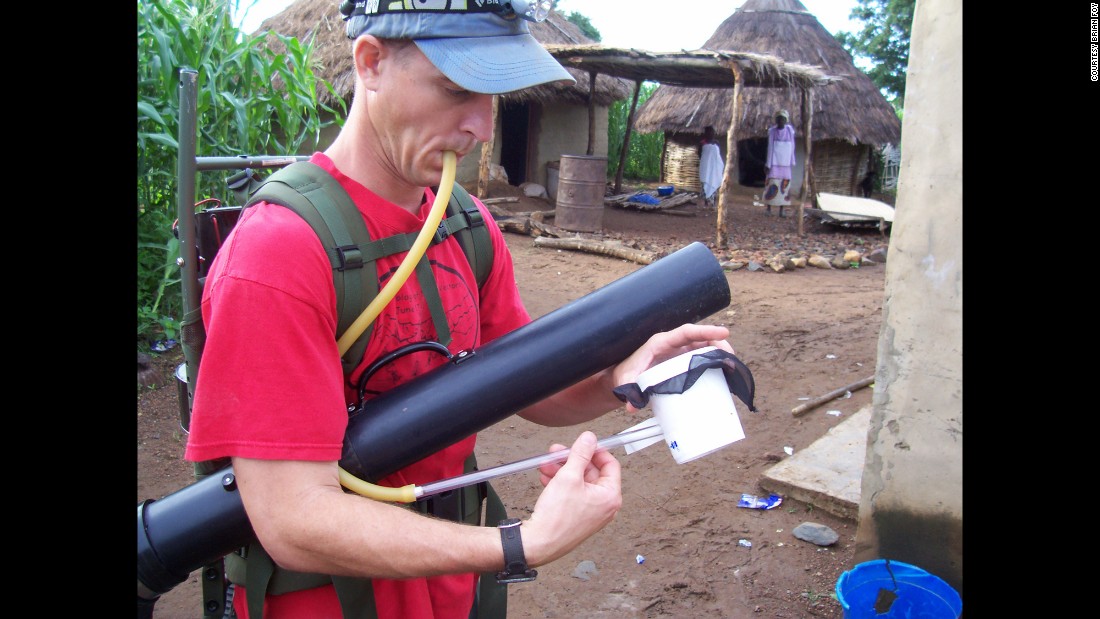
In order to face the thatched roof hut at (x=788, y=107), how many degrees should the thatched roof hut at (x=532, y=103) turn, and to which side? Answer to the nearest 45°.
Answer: approximately 90° to its left

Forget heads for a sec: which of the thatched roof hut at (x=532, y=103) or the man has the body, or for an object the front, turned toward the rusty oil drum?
the thatched roof hut

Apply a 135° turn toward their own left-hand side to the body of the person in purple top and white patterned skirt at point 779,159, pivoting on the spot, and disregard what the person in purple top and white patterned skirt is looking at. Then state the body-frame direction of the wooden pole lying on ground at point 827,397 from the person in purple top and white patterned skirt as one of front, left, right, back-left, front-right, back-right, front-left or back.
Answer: back-right

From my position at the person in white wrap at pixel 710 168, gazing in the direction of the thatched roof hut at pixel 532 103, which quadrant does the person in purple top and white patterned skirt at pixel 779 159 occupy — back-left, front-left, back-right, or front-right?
back-left

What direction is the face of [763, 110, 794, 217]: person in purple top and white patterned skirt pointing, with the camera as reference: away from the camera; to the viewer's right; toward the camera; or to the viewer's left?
toward the camera

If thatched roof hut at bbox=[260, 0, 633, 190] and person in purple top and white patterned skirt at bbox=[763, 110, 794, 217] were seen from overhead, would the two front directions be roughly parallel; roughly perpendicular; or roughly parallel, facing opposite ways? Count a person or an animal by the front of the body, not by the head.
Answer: roughly parallel

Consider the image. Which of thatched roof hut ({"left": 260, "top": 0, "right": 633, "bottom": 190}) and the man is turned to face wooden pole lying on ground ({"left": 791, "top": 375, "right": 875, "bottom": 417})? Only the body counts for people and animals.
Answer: the thatched roof hut

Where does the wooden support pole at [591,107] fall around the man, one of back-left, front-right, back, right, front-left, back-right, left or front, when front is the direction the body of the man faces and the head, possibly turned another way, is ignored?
back-left

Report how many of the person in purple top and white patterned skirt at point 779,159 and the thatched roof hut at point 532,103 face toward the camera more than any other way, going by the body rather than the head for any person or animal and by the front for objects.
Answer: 2

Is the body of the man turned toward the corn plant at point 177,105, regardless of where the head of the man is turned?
no

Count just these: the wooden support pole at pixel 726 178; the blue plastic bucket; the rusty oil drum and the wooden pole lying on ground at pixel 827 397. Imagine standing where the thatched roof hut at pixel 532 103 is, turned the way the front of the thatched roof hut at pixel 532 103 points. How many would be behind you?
0

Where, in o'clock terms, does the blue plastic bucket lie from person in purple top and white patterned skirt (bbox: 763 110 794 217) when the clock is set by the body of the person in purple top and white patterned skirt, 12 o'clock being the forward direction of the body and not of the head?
The blue plastic bucket is roughly at 12 o'clock from the person in purple top and white patterned skirt.

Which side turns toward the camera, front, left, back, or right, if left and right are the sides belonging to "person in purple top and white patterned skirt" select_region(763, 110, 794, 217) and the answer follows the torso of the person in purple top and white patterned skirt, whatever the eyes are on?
front

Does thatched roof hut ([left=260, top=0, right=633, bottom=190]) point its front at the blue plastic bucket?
yes

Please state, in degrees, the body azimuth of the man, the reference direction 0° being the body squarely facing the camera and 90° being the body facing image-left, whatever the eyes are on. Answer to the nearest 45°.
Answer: approximately 315°

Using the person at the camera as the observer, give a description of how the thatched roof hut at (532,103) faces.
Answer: facing the viewer
